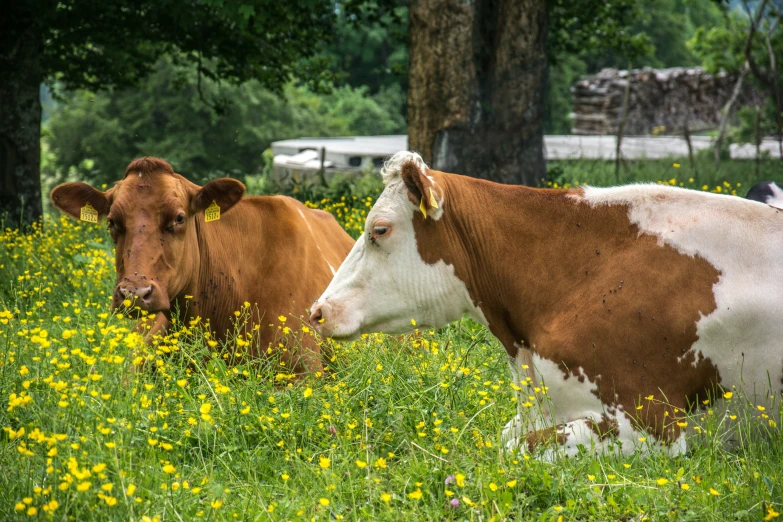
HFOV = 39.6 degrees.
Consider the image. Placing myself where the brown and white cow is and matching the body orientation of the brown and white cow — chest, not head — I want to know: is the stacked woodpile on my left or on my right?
on my right

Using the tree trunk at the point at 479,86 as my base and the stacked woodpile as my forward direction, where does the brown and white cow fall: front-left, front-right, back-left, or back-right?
back-right

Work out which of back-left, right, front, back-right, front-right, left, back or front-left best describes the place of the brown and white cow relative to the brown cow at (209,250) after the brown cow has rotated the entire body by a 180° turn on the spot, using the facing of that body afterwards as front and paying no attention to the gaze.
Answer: right

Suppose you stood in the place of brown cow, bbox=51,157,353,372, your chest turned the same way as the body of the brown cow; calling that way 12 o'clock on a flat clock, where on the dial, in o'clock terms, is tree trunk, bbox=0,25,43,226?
The tree trunk is roughly at 4 o'clock from the brown cow.

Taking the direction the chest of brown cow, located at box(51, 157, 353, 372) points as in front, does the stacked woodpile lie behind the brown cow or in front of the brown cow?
behind

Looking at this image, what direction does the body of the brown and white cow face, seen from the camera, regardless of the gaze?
to the viewer's left

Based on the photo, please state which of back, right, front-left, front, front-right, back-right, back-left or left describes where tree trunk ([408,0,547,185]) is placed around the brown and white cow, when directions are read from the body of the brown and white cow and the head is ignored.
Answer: right

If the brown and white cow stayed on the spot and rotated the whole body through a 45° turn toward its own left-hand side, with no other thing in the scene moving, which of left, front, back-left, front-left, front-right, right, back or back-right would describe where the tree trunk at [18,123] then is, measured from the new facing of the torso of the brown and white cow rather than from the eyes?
right

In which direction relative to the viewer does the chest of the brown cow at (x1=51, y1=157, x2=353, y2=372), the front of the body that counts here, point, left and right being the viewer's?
facing the viewer and to the left of the viewer
